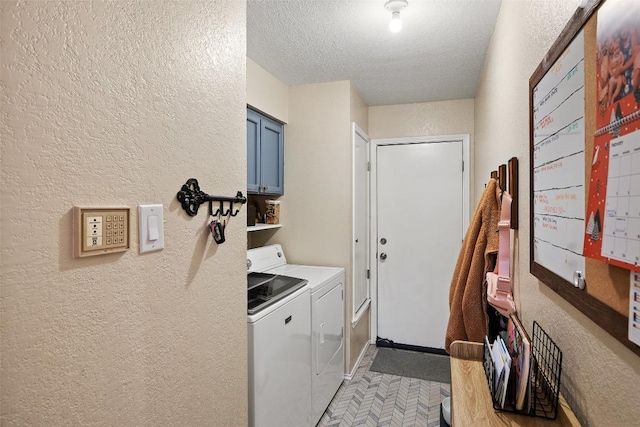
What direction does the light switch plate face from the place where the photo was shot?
facing the viewer and to the right of the viewer

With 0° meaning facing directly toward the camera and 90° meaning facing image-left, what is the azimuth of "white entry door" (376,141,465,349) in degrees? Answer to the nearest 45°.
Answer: approximately 0°

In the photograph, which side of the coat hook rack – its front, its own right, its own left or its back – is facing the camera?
left

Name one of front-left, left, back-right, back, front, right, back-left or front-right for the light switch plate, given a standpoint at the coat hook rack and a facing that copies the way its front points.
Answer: front-left

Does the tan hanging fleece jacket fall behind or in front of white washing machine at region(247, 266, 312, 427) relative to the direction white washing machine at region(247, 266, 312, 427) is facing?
in front

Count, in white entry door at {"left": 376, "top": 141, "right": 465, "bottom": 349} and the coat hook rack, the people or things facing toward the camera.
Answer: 1

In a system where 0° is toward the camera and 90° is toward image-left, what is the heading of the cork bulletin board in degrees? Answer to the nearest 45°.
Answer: approximately 45°

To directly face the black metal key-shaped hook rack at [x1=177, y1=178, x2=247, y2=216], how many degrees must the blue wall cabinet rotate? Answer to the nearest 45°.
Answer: approximately 45° to its right

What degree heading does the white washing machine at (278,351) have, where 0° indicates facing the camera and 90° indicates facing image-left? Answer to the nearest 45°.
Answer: approximately 315°

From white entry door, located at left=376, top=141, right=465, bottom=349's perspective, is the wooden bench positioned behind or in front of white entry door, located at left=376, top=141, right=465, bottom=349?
in front

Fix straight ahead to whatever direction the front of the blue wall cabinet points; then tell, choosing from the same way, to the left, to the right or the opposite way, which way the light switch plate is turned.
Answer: the same way

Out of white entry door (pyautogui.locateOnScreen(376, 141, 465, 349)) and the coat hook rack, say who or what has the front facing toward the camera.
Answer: the white entry door

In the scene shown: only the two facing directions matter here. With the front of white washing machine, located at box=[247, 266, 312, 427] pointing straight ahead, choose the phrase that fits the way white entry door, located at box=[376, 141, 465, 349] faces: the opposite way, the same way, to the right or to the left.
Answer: to the right

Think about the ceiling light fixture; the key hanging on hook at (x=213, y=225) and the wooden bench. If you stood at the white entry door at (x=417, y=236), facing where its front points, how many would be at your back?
0

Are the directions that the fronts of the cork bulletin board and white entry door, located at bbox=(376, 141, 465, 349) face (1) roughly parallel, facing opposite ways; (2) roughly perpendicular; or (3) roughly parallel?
roughly perpendicular

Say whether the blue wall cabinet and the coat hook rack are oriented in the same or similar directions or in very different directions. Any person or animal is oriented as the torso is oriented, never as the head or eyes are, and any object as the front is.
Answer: very different directions
